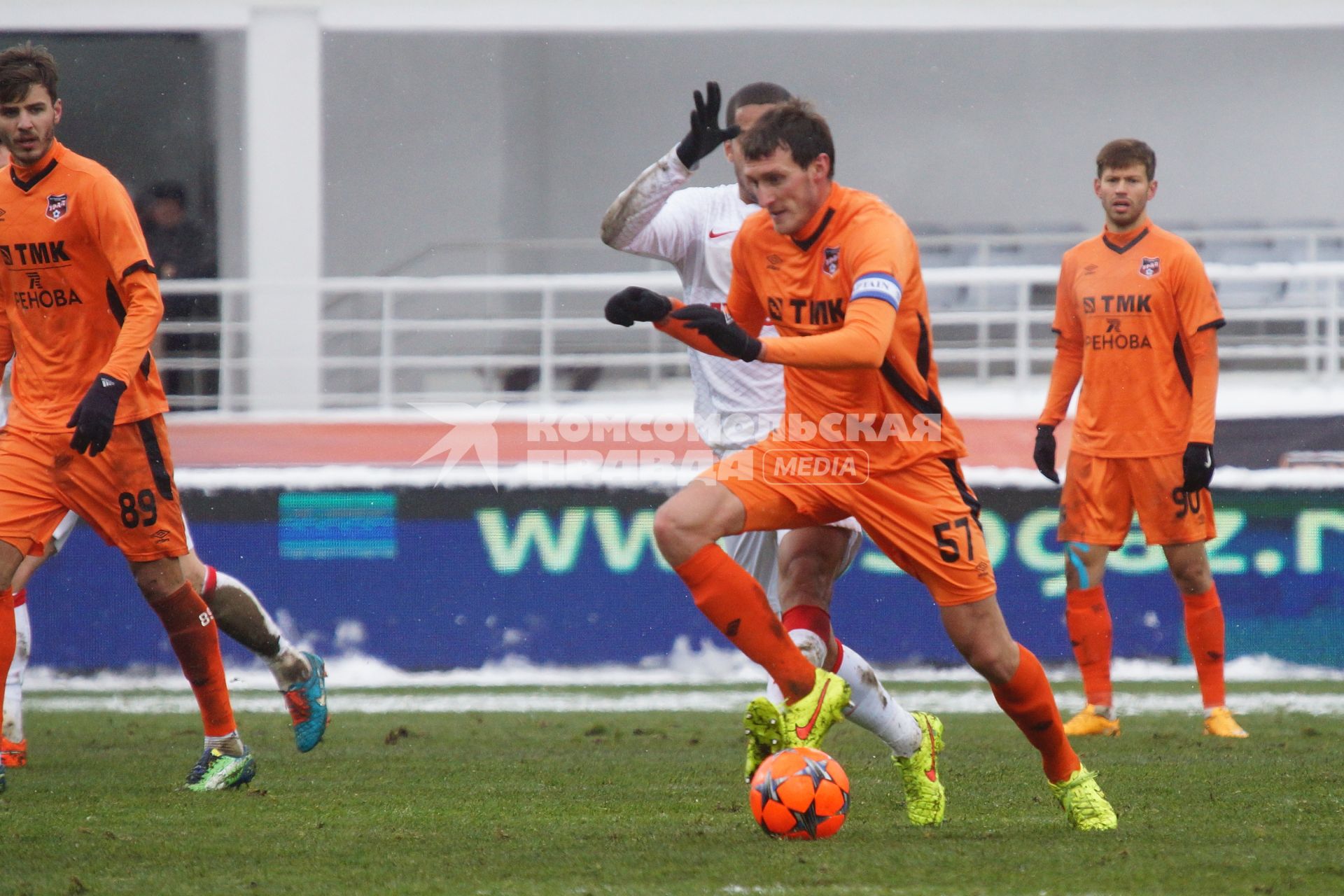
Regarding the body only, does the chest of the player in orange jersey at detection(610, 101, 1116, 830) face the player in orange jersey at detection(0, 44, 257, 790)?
no

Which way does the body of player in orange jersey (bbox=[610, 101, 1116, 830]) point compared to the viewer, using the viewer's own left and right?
facing the viewer and to the left of the viewer

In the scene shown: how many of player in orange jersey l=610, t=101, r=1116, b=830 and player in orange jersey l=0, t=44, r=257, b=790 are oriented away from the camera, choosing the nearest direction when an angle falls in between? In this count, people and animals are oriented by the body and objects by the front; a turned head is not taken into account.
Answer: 0

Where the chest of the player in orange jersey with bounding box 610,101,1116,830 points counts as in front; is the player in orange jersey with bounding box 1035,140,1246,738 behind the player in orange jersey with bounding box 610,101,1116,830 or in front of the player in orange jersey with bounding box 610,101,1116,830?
behind

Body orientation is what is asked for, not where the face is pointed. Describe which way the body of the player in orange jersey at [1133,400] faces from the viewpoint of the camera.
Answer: toward the camera

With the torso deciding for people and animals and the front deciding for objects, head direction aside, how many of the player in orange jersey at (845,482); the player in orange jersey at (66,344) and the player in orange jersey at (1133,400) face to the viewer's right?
0

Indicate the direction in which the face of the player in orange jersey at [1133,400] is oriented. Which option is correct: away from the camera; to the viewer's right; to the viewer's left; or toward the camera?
toward the camera

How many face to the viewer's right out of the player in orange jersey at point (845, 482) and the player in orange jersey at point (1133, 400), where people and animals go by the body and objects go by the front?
0

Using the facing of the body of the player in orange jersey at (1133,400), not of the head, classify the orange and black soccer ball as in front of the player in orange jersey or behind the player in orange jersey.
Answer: in front

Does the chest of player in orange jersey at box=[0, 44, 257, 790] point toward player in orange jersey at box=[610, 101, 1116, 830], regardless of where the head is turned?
no

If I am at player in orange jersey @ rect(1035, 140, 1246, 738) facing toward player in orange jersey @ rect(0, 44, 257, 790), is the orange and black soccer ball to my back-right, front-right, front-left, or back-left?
front-left

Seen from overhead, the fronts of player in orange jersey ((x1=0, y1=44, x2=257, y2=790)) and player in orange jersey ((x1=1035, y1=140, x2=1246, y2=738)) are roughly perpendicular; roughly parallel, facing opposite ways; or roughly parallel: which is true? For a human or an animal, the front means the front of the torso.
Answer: roughly parallel

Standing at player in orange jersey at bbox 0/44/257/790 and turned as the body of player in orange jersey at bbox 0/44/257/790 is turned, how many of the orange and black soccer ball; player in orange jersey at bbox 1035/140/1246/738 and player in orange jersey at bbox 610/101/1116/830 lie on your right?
0

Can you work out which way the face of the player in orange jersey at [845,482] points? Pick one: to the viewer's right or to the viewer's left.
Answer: to the viewer's left

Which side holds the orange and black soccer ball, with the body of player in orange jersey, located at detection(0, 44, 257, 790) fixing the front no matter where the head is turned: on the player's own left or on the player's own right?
on the player's own left
